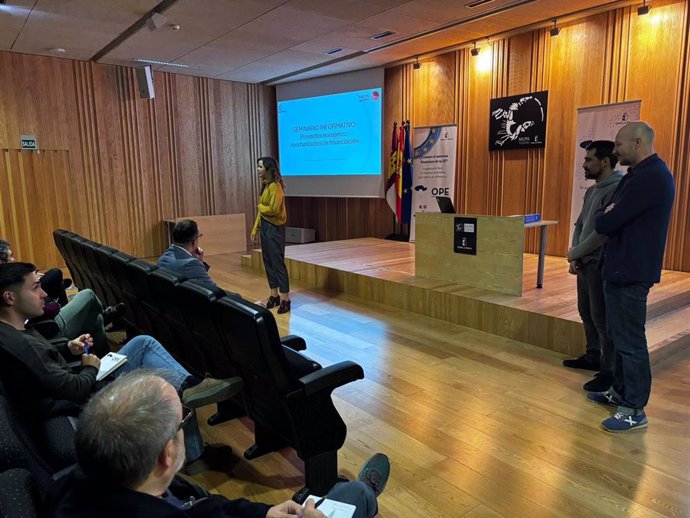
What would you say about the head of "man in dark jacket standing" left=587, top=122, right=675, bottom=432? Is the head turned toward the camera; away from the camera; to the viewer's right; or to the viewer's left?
to the viewer's left

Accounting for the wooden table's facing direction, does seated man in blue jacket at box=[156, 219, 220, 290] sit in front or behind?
in front

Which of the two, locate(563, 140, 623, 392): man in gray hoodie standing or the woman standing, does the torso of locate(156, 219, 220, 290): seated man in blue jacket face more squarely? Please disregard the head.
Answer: the woman standing

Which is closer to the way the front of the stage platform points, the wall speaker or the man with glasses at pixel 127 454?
the man with glasses

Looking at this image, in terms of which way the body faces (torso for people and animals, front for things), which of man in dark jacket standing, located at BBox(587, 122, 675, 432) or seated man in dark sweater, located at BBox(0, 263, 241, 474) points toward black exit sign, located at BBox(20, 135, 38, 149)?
the man in dark jacket standing

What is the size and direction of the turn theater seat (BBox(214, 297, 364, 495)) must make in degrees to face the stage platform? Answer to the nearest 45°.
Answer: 0° — it already faces it

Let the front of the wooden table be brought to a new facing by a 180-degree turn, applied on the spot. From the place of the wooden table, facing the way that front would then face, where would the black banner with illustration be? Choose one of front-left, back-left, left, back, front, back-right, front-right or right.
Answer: front-left

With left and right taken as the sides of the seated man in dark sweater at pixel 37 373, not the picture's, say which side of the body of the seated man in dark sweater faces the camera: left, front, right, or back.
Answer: right

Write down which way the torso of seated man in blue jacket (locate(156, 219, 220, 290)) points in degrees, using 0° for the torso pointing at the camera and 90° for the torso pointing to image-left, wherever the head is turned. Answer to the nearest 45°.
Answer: approximately 225°

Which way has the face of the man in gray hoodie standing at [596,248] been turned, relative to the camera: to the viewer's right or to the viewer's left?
to the viewer's left

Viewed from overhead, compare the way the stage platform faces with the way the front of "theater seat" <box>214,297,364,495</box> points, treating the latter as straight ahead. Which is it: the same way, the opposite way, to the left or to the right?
the opposite way

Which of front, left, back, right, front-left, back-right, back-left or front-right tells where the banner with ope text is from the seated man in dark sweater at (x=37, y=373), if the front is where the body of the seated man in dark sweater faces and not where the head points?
front-left

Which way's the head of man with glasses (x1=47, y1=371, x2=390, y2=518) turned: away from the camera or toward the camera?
away from the camera

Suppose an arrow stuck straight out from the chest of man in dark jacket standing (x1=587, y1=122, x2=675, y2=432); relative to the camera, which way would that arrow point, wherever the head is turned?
to the viewer's left

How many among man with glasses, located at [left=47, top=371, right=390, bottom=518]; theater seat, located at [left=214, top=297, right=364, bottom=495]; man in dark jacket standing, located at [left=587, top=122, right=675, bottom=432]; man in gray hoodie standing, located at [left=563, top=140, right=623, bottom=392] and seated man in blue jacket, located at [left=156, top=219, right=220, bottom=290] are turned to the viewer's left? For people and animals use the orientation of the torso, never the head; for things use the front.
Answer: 2

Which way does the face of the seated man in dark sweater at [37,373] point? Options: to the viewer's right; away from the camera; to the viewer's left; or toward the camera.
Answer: to the viewer's right
